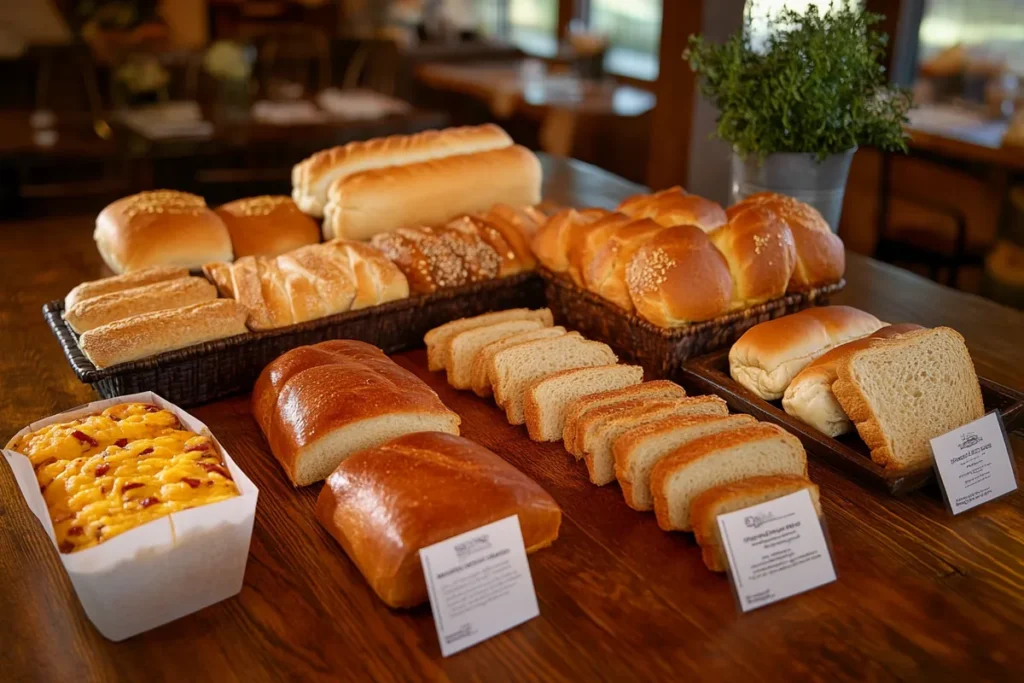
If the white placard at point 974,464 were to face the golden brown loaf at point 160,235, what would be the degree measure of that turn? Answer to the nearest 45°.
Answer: approximately 90° to its right

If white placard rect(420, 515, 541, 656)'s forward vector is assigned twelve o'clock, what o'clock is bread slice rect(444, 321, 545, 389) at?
The bread slice is roughly at 6 o'clock from the white placard.

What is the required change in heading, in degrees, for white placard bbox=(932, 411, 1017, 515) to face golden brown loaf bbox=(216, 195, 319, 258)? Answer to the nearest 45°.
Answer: approximately 90° to its right

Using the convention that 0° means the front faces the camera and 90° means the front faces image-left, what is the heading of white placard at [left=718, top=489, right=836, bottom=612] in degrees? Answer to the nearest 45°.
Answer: approximately 0°

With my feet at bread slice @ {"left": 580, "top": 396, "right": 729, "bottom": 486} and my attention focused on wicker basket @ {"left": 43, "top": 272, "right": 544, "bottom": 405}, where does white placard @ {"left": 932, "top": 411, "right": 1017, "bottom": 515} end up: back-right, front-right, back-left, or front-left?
back-right

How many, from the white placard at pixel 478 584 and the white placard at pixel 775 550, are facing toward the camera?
2

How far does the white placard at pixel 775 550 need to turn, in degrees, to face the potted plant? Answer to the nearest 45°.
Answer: approximately 180°

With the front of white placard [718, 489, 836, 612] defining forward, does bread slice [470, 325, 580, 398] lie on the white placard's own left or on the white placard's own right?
on the white placard's own right

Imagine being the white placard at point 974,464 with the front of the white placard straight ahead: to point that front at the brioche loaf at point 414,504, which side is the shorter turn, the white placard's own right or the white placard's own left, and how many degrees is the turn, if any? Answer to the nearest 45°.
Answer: approximately 45° to the white placard's own right

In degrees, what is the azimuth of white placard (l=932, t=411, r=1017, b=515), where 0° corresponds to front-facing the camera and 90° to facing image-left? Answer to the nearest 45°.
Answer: approximately 0°

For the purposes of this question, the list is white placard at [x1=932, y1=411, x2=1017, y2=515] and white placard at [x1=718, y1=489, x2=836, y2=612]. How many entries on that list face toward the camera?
2
